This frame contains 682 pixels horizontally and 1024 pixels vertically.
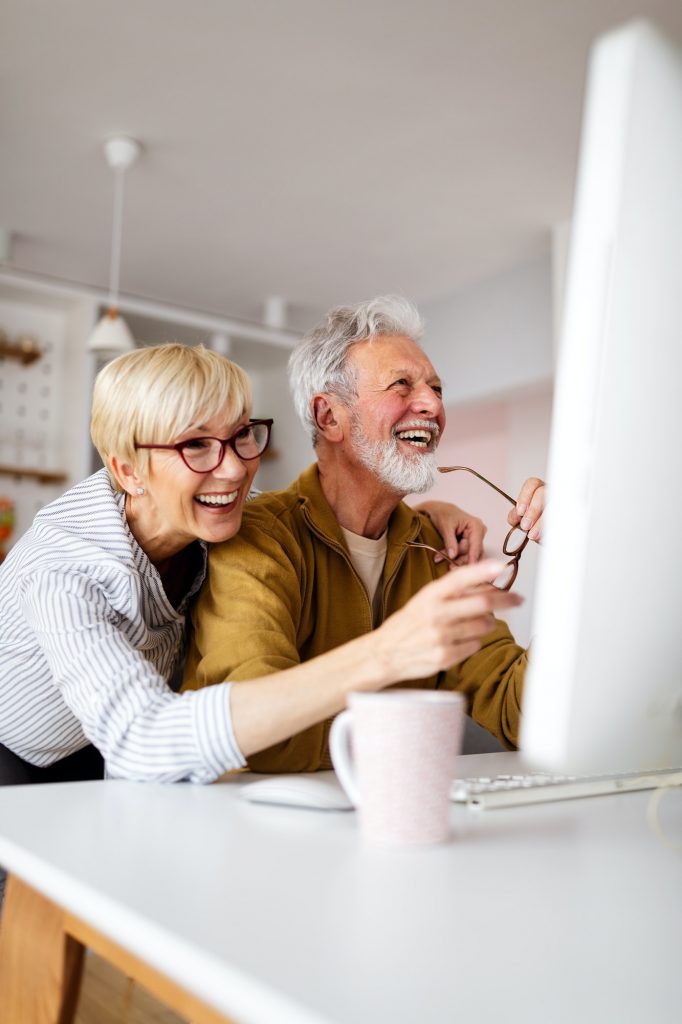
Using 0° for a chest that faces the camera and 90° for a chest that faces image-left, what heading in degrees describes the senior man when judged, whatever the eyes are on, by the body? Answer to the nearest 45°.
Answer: approximately 315°

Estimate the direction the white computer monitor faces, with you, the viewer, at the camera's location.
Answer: facing away from the viewer and to the left of the viewer

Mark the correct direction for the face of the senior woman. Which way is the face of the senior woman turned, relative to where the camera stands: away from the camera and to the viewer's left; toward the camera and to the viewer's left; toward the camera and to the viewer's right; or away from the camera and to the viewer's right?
toward the camera and to the viewer's right

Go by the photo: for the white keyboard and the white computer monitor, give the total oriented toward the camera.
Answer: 0

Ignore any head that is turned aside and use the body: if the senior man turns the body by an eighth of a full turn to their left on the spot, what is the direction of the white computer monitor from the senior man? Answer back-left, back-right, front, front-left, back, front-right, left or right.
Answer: right

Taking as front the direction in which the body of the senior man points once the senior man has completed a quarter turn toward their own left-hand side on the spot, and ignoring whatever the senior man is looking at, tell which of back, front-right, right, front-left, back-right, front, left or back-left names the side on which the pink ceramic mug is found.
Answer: back-right

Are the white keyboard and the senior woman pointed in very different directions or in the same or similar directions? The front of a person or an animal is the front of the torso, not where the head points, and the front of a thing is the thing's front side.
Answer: very different directions

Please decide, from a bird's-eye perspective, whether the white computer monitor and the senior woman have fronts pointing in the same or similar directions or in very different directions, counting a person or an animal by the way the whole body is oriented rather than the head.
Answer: very different directions

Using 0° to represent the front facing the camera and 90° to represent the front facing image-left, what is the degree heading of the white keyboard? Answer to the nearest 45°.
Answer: approximately 135°

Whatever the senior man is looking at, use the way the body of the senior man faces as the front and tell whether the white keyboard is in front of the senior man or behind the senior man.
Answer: in front
